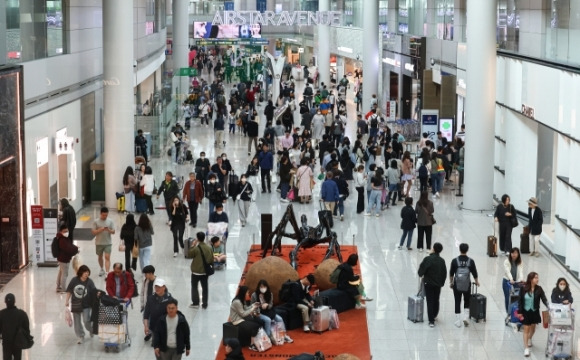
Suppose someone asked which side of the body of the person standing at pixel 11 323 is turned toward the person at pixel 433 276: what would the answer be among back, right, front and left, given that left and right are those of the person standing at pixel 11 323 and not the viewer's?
right

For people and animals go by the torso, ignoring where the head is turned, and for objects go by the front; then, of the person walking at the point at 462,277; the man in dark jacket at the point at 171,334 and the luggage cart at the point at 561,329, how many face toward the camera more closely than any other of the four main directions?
2

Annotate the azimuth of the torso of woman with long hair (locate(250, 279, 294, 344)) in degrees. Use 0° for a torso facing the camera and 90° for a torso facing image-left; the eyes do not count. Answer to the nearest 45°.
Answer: approximately 315°

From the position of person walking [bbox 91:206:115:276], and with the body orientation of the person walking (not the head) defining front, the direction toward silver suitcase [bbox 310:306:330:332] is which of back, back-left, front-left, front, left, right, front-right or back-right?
front-left

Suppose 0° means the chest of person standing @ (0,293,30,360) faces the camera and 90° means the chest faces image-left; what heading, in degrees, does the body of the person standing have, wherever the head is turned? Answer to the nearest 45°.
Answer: approximately 180°

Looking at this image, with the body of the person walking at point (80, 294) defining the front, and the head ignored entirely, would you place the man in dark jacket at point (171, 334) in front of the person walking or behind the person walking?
in front

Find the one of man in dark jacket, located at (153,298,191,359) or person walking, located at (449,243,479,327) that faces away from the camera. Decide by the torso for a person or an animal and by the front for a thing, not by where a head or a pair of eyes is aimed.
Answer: the person walking

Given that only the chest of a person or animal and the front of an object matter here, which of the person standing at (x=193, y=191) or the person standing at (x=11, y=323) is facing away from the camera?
the person standing at (x=11, y=323)

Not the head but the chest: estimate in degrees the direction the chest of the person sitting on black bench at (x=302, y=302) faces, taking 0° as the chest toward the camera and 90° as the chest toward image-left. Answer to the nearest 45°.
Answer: approximately 315°

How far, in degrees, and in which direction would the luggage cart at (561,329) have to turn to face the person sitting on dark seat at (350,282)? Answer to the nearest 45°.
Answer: approximately 135° to its right

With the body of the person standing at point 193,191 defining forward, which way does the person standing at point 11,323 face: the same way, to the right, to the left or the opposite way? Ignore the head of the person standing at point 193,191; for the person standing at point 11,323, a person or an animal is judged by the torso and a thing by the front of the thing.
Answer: the opposite way

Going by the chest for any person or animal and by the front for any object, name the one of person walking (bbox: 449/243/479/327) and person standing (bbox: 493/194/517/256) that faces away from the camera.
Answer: the person walking

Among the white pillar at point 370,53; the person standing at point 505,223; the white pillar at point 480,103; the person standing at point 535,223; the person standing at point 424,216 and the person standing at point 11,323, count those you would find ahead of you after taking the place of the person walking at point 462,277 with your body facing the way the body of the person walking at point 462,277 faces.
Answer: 5

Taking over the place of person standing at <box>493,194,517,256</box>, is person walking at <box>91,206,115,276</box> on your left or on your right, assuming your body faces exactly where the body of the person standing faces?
on your right

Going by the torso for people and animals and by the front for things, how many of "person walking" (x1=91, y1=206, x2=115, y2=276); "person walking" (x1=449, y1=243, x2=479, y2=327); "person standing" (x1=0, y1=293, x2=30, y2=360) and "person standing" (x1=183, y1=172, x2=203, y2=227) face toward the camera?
2

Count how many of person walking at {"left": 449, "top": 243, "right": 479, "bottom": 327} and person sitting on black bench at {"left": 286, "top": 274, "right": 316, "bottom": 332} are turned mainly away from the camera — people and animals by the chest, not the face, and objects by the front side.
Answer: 1
